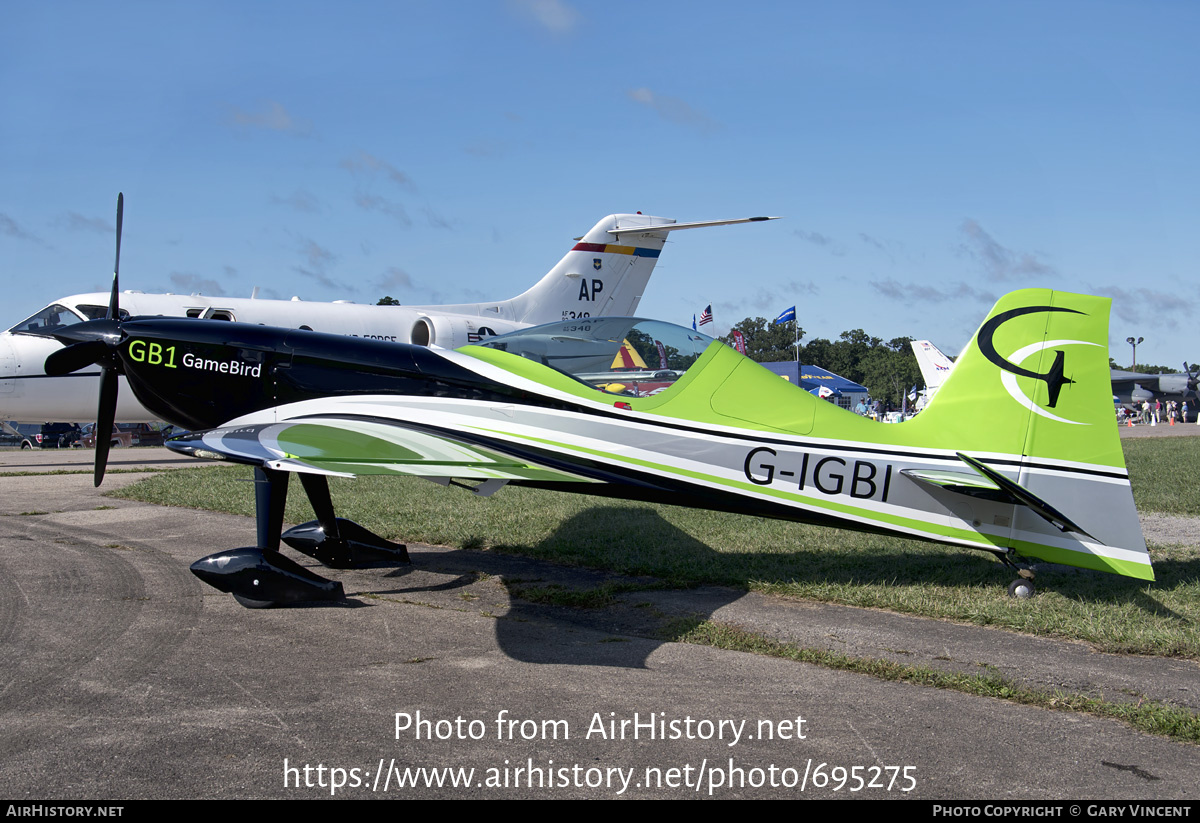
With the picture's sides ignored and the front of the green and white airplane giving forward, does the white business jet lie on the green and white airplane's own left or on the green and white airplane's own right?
on the green and white airplane's own right

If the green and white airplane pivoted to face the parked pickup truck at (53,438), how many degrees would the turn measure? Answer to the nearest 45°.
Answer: approximately 45° to its right

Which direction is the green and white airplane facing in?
to the viewer's left

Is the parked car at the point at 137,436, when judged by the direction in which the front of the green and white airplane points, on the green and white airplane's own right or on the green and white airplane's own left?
on the green and white airplane's own right
